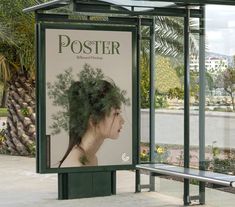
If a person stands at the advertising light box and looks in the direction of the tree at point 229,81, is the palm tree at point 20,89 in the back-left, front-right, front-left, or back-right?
front-left

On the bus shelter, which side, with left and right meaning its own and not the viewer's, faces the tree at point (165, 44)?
back

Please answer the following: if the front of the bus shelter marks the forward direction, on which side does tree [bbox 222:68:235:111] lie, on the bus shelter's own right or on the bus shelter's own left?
on the bus shelter's own left

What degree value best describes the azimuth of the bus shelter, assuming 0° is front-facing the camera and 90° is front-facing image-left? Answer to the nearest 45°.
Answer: approximately 45°

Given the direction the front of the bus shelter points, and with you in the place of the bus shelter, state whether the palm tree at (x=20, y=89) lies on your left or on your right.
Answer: on your right
